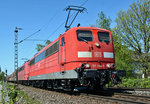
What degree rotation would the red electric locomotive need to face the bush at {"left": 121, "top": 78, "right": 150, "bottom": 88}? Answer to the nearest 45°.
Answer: approximately 90° to its left

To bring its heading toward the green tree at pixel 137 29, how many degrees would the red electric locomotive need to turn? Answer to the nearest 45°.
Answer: approximately 90° to its left

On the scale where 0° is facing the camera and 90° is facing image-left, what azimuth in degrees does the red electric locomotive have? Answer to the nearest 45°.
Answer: approximately 315°
